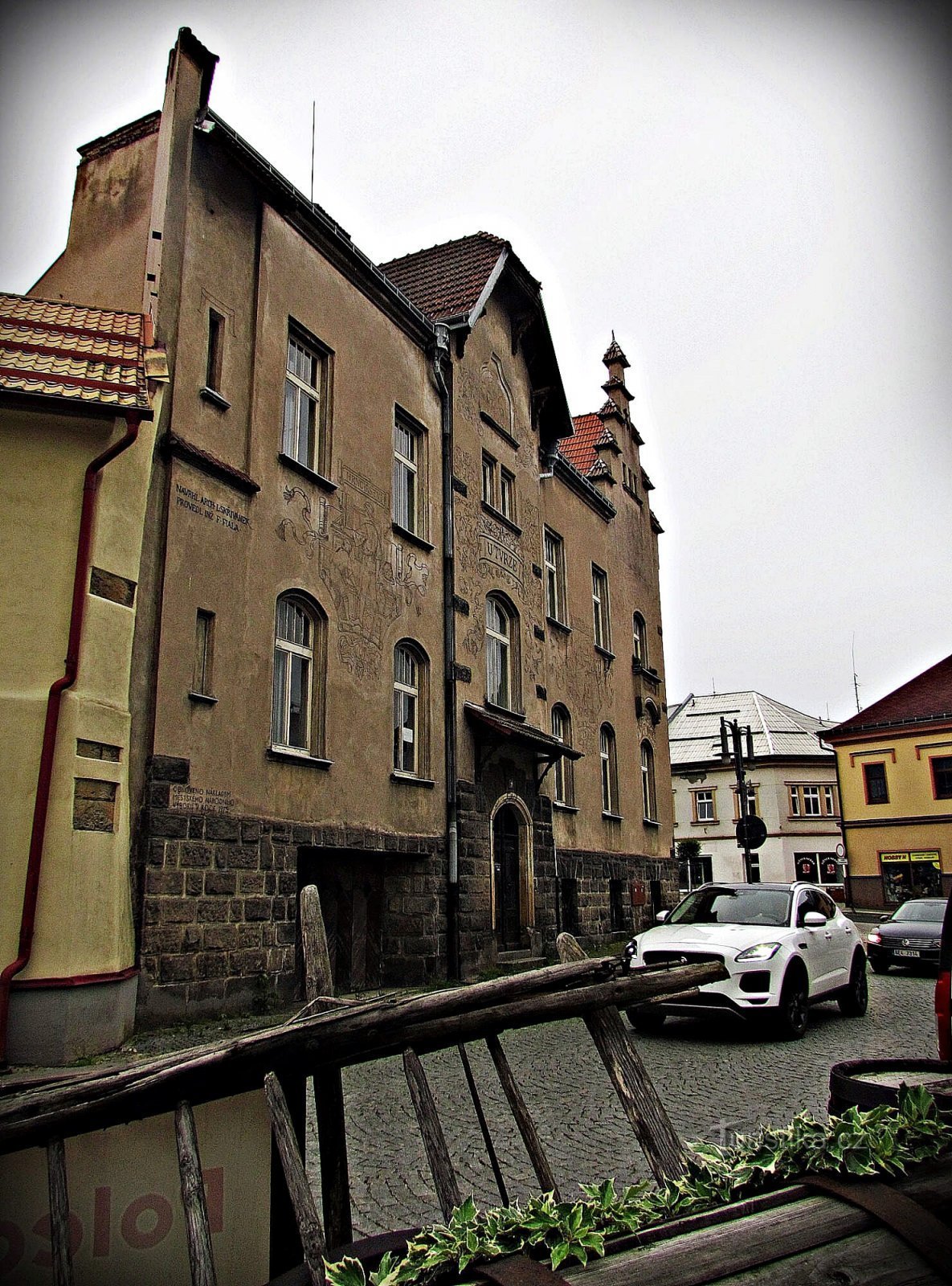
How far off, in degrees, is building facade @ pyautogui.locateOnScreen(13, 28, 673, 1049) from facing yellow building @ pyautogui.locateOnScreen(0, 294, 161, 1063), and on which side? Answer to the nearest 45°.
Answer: approximately 90° to its right

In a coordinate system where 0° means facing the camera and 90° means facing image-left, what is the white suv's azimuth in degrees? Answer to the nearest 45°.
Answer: approximately 45°

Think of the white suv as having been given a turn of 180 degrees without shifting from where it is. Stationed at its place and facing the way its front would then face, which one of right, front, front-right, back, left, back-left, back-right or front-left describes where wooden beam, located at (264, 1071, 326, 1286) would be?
back-right

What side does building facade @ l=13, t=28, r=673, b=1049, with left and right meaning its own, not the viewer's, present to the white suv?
front

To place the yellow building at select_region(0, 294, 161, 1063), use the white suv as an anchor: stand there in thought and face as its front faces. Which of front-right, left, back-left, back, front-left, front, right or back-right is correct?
front

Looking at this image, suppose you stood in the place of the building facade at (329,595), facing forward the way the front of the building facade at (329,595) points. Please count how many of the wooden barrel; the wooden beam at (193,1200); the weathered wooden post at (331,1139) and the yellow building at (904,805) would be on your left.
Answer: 1

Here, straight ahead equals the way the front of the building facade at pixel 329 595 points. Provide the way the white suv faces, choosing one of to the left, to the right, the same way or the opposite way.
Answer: to the right

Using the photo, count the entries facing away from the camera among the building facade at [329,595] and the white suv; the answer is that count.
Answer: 0

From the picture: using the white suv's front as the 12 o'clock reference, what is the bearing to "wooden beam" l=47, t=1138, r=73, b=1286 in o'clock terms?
The wooden beam is roughly at 11 o'clock from the white suv.

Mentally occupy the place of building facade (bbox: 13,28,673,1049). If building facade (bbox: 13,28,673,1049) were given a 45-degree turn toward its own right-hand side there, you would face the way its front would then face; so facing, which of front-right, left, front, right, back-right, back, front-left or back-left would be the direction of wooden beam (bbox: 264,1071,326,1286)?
front

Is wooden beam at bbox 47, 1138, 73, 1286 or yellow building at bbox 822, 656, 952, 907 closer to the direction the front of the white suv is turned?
the wooden beam

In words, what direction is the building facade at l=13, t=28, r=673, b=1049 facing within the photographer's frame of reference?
facing the viewer and to the right of the viewer

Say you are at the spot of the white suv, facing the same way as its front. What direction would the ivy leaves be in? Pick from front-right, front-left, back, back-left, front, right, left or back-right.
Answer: front-left

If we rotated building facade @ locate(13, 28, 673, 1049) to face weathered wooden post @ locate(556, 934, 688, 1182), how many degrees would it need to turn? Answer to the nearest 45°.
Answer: approximately 45° to its right

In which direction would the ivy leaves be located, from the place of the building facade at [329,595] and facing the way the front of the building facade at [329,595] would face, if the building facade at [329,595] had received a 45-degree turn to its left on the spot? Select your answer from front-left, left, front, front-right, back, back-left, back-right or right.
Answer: right

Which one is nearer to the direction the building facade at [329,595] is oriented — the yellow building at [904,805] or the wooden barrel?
the wooden barrel
